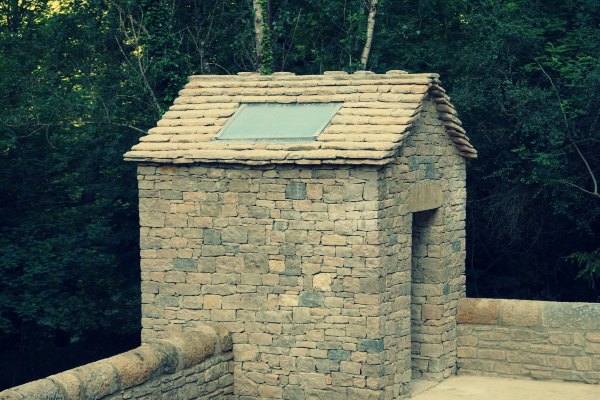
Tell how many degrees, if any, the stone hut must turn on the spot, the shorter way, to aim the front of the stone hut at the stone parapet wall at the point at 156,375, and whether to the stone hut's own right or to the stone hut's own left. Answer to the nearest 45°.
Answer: approximately 90° to the stone hut's own right

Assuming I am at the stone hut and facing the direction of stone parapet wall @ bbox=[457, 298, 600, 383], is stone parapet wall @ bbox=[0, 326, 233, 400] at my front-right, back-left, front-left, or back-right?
back-right

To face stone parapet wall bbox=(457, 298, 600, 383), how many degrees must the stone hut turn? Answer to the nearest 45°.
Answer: approximately 45° to its left

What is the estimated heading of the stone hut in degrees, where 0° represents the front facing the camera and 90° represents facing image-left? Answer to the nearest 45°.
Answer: approximately 315°
